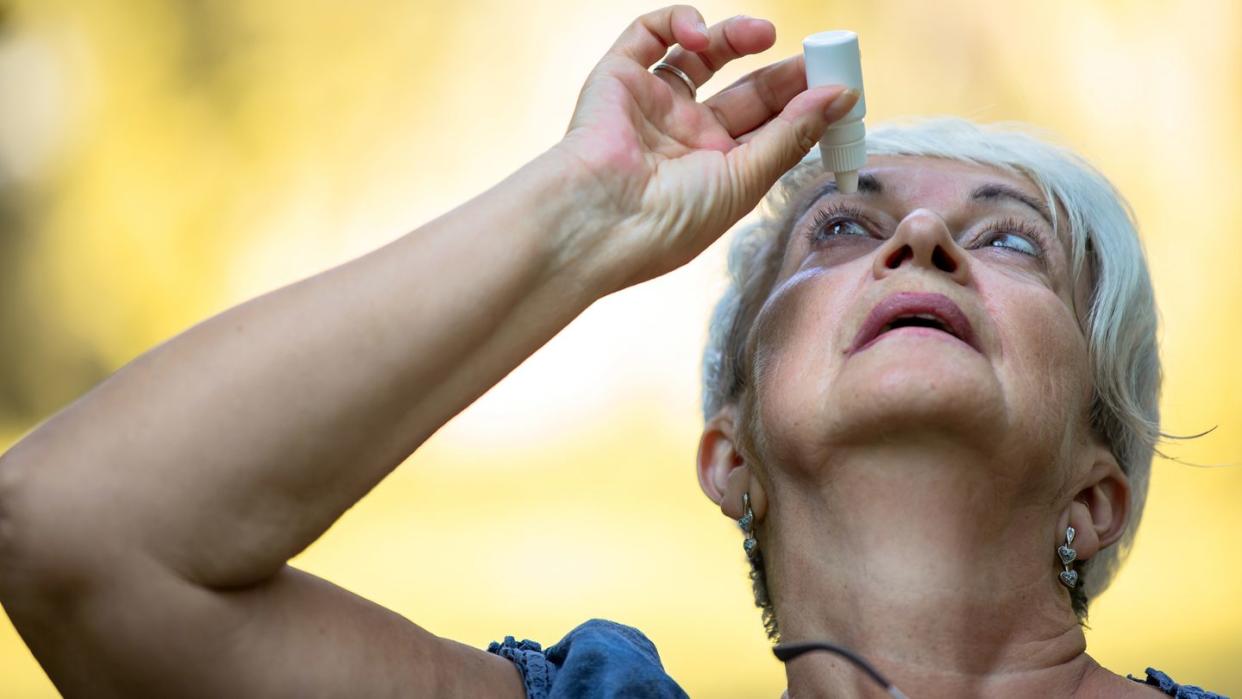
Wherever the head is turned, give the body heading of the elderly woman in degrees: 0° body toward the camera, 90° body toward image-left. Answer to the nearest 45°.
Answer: approximately 0°
